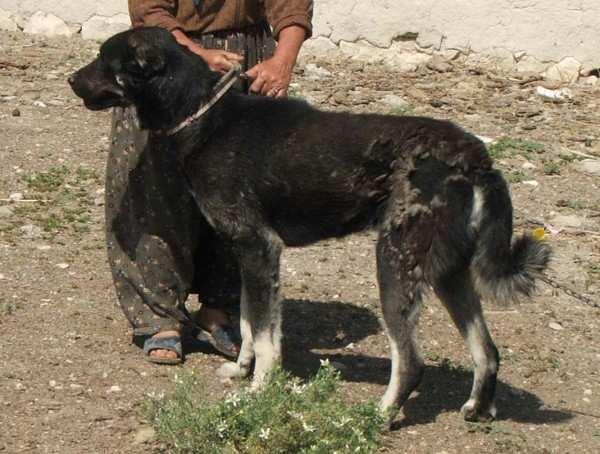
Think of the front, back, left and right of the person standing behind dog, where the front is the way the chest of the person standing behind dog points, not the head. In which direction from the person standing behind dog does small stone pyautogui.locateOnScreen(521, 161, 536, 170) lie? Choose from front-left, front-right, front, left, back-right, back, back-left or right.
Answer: back-left

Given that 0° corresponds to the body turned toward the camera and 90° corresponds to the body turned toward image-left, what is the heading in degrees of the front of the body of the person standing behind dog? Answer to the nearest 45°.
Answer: approximately 0°

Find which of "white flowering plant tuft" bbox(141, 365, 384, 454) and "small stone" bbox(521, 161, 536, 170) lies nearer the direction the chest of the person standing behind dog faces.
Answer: the white flowering plant tuft

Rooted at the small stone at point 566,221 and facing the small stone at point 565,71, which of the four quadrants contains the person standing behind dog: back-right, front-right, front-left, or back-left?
back-left

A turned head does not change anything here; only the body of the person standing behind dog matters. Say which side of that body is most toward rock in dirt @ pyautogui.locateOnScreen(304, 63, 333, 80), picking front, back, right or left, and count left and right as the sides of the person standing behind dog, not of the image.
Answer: back

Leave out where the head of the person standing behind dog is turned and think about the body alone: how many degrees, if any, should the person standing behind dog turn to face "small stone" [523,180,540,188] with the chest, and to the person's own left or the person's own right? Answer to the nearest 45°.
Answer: approximately 135° to the person's own left

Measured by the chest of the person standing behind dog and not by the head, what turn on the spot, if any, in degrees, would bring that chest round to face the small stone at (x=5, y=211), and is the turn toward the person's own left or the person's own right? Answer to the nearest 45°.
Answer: approximately 135° to the person's own right

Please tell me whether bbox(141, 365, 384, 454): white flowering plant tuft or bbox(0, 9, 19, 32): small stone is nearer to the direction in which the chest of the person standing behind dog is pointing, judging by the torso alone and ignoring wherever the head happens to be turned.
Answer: the white flowering plant tuft

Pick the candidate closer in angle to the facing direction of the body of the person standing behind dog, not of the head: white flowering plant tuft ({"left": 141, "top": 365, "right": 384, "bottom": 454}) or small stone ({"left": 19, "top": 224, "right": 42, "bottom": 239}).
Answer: the white flowering plant tuft

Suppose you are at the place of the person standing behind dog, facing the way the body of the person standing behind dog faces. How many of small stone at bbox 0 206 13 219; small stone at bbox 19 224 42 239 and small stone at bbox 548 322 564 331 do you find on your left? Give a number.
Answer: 1
